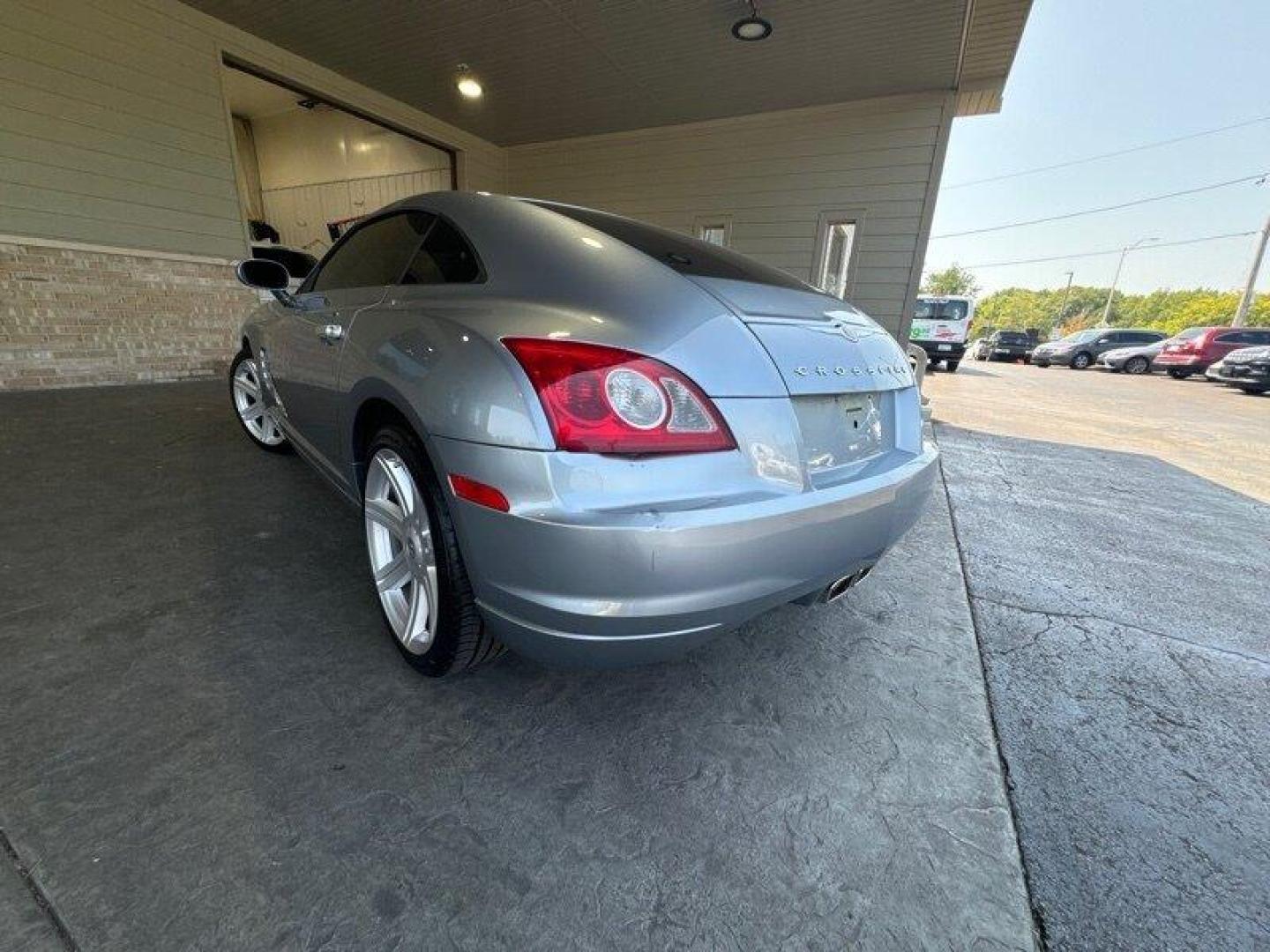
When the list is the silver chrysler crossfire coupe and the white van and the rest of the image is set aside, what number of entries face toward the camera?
1

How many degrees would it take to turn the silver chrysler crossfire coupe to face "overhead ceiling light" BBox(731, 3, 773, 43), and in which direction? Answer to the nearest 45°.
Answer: approximately 45° to its right

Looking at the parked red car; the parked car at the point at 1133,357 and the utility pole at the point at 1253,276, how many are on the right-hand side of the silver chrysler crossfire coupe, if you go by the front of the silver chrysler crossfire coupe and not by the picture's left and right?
3

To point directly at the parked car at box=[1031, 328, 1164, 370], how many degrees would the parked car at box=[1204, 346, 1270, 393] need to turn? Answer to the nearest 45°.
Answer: approximately 90° to its right

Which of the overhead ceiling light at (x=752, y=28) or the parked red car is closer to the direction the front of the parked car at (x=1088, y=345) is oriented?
the overhead ceiling light

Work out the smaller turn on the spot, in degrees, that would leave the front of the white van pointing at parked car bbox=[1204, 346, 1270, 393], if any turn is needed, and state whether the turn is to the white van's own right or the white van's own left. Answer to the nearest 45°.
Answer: approximately 90° to the white van's own left

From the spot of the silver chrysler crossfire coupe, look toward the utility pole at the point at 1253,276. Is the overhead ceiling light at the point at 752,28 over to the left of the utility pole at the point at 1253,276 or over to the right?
left

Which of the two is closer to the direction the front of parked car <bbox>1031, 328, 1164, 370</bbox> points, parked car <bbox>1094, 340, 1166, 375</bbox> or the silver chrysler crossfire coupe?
the silver chrysler crossfire coupe

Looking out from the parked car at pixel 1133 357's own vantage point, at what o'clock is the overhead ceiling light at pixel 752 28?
The overhead ceiling light is roughly at 11 o'clock from the parked car.

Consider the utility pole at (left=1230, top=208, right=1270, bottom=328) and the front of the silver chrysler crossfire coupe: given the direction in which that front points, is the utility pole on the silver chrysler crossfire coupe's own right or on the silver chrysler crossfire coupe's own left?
on the silver chrysler crossfire coupe's own right

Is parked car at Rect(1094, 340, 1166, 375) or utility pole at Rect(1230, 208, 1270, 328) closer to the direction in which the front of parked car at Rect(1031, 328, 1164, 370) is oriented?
the parked car

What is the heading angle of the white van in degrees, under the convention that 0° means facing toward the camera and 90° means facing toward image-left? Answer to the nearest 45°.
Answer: approximately 0°

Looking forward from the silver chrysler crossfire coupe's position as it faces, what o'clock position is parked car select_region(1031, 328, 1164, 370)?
The parked car is roughly at 3 o'clock from the silver chrysler crossfire coupe.
